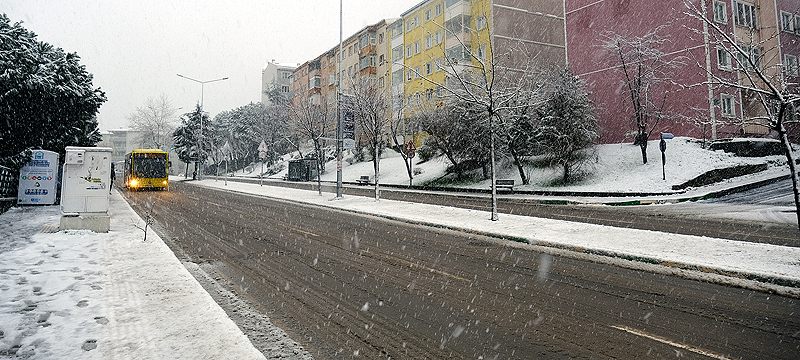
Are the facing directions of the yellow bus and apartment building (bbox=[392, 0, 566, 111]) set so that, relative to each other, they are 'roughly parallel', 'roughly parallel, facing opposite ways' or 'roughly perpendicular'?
roughly perpendicular

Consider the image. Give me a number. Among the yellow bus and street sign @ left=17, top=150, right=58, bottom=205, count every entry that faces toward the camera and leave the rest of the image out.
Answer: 2

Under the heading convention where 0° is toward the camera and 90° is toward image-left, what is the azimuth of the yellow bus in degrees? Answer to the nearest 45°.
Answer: approximately 0°

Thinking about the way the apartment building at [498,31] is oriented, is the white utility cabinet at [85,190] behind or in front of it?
in front

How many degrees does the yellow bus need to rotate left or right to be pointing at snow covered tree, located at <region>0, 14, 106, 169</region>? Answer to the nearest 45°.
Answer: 0° — it already faces it

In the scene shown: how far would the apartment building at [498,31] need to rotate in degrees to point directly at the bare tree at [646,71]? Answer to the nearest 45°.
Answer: approximately 90° to its left
